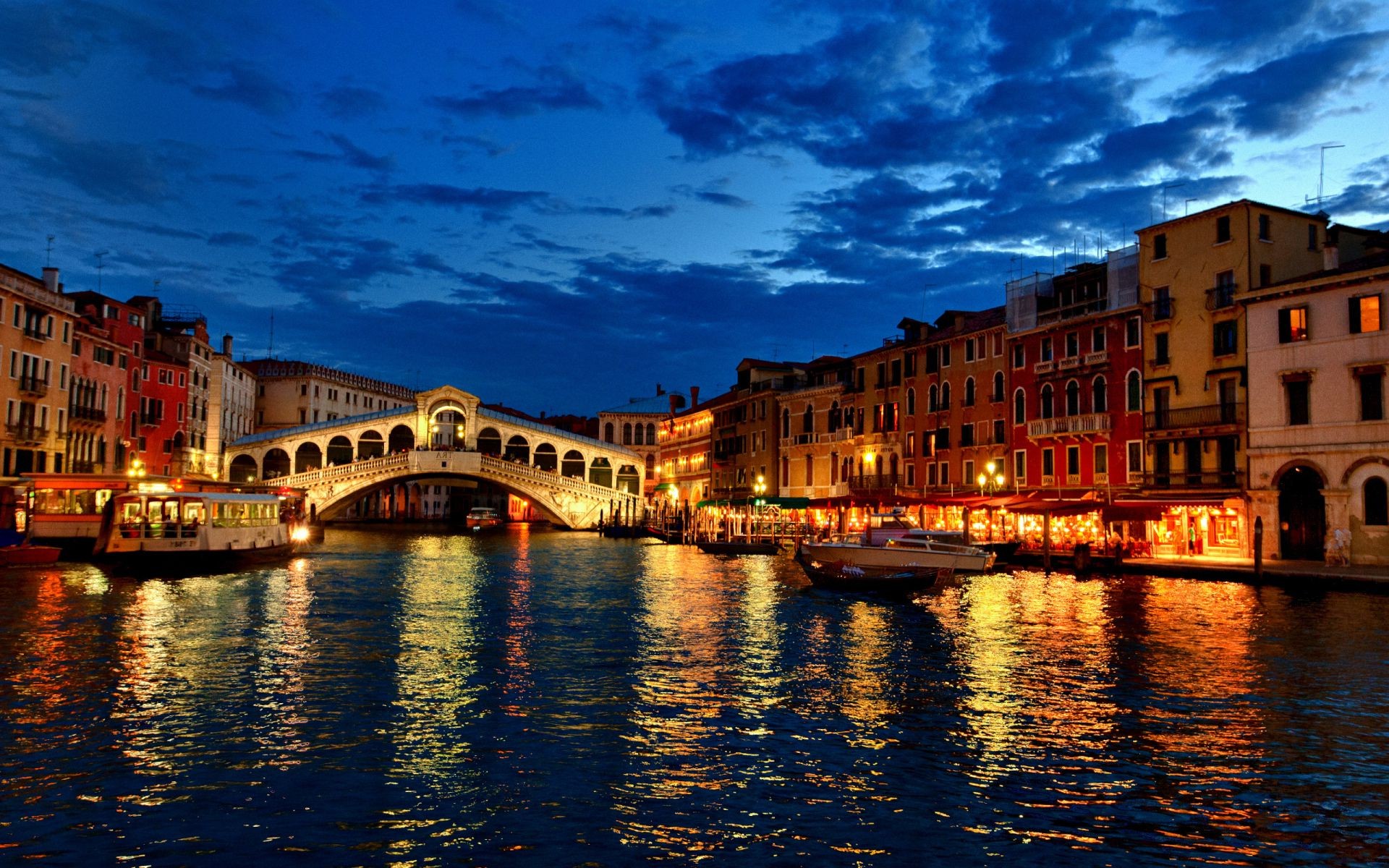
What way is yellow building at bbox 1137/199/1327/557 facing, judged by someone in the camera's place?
facing the viewer and to the left of the viewer

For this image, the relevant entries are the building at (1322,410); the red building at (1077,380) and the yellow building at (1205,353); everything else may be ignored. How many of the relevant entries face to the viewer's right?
0

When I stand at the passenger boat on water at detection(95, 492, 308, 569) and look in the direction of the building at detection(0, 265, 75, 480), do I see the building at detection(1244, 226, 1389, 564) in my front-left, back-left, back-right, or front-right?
back-right

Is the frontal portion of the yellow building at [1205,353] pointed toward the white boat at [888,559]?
yes

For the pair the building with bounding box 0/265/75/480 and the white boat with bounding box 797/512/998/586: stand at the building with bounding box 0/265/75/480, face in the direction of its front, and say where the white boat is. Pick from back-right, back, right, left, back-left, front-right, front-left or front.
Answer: front

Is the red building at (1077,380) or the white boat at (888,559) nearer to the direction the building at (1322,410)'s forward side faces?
the white boat

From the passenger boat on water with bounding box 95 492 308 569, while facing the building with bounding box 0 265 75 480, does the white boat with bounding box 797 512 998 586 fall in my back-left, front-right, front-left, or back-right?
back-right

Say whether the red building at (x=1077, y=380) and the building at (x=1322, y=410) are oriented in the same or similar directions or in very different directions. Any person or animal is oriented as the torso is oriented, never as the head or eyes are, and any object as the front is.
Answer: same or similar directions

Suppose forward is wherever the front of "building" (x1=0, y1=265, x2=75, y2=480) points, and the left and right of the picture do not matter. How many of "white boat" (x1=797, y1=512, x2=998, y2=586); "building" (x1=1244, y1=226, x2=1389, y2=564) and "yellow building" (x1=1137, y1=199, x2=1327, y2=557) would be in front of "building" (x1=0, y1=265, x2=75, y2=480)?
3

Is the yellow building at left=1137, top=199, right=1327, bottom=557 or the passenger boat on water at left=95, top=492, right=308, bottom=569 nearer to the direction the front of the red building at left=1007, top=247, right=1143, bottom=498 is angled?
the passenger boat on water

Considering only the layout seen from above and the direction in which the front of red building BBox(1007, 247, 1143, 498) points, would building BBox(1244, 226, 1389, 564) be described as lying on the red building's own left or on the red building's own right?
on the red building's own left

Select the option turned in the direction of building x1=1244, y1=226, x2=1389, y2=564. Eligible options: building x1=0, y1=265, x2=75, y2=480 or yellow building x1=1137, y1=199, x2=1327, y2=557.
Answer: building x1=0, y1=265, x2=75, y2=480

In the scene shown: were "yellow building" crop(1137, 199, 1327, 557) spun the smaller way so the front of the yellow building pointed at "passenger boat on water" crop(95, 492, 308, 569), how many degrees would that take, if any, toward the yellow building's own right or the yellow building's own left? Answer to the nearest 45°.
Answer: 0° — it already faces it

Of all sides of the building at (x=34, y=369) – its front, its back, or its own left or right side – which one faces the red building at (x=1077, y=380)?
front

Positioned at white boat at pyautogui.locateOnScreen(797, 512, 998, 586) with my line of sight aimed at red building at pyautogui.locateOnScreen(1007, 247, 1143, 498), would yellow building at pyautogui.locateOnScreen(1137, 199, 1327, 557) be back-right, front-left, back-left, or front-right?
front-right

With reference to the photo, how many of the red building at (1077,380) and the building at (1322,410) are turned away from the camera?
0

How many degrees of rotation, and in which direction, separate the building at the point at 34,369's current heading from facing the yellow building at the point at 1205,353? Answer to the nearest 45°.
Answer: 0° — it already faces it
